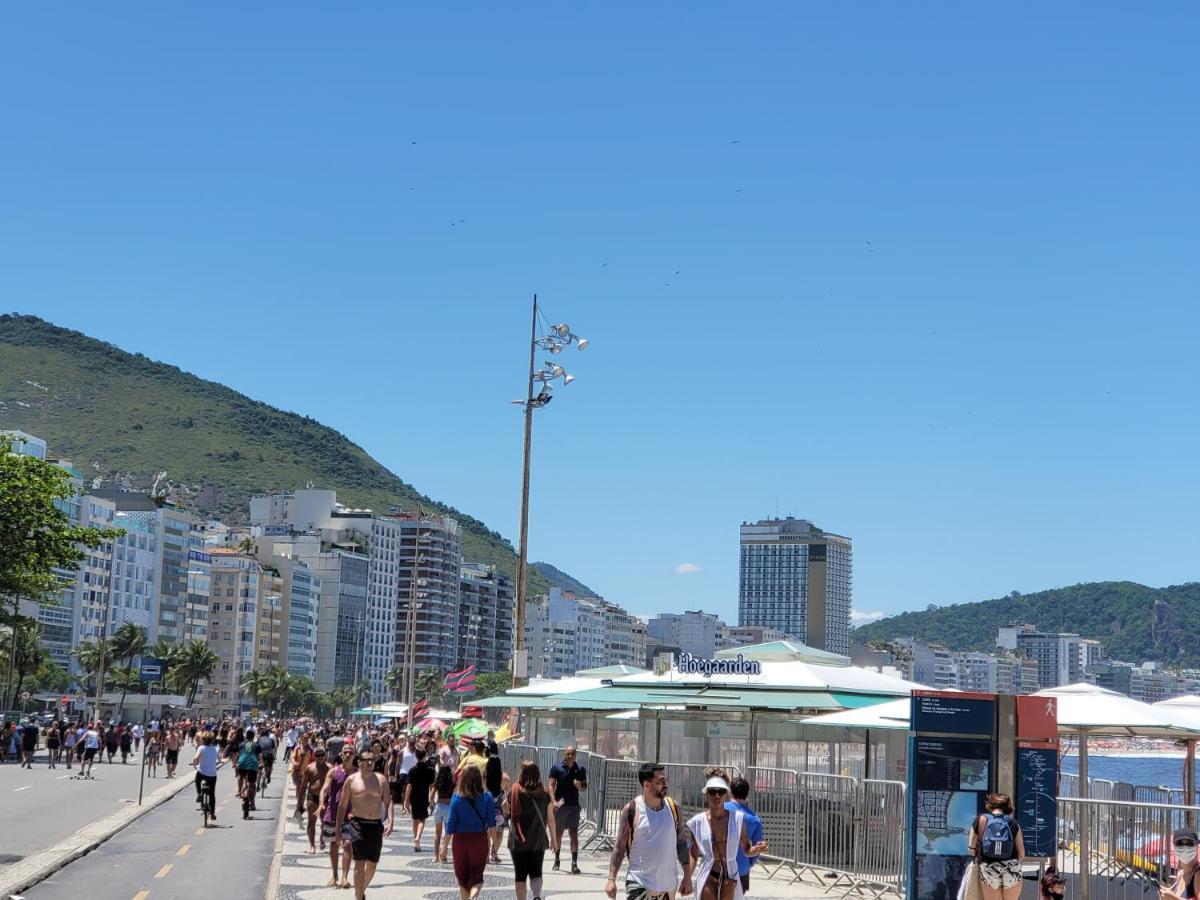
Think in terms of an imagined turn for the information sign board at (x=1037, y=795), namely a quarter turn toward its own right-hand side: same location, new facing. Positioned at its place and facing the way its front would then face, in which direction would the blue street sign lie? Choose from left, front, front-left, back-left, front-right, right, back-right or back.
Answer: front-right

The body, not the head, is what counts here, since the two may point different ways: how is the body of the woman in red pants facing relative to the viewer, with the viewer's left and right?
facing away from the viewer

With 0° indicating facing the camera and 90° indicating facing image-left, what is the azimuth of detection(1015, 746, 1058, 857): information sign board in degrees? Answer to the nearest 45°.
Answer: approximately 0°

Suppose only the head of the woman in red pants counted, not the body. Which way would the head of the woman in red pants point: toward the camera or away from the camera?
away from the camera

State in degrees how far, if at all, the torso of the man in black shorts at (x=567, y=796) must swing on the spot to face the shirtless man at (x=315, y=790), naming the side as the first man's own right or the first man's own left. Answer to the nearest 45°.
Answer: approximately 135° to the first man's own right

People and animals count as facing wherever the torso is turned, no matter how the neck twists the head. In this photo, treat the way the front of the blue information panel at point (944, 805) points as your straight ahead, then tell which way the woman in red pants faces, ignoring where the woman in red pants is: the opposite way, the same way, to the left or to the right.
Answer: the opposite way

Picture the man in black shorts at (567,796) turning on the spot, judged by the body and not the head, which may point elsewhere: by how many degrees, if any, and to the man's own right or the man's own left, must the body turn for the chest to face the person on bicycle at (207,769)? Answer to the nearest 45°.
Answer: approximately 135° to the man's own right

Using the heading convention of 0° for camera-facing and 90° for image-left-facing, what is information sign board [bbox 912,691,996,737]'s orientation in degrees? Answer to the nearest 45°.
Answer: approximately 0°

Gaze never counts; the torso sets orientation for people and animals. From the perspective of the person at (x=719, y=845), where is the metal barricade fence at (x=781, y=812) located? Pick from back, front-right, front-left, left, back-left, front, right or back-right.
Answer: back
